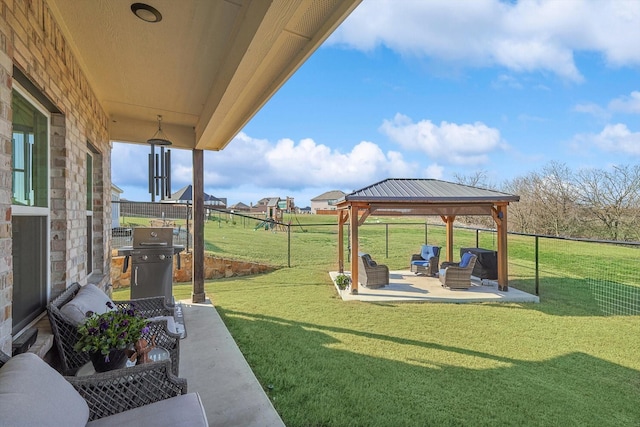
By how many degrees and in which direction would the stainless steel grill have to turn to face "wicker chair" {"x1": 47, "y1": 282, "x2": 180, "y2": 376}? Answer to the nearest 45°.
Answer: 0° — it already faces it

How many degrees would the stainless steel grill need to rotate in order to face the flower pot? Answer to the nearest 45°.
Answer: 0° — it already faces it

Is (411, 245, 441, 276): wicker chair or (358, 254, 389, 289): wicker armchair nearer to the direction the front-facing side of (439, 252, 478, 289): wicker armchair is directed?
the wicker armchair

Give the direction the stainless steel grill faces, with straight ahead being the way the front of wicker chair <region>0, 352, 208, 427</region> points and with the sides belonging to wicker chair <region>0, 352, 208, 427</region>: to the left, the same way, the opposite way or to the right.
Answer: to the right

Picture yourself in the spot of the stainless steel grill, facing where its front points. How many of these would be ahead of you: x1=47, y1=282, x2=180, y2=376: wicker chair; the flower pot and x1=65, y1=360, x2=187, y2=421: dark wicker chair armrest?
3

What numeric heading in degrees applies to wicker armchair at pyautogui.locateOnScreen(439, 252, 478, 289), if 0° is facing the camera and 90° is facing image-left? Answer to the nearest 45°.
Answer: approximately 90°

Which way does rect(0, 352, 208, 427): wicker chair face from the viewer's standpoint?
to the viewer's right
